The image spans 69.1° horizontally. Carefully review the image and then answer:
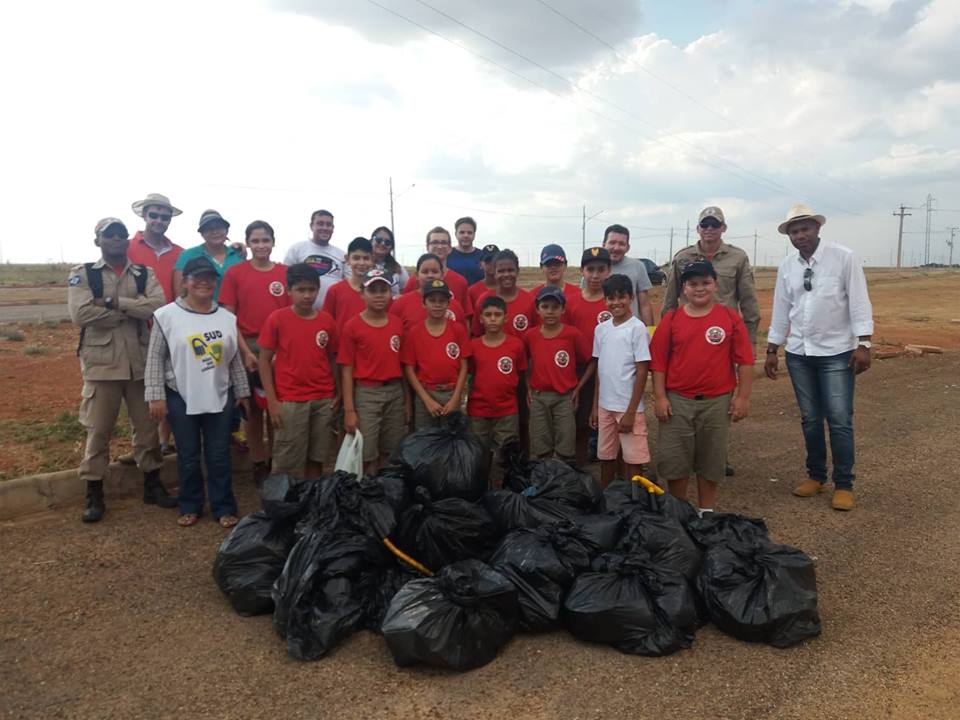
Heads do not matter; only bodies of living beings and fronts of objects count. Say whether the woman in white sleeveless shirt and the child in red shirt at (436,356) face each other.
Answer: no

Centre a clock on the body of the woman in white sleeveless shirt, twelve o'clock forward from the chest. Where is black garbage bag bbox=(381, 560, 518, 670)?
The black garbage bag is roughly at 11 o'clock from the woman in white sleeveless shirt.

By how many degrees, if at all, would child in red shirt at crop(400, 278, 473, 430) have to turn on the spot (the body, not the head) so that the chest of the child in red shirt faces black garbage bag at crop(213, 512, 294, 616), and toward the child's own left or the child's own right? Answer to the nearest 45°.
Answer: approximately 45° to the child's own right

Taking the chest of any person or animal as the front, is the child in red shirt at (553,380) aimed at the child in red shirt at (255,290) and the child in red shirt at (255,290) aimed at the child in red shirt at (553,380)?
no

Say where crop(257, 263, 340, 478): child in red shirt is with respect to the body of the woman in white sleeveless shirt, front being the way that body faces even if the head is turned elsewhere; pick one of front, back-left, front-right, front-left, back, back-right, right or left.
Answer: left

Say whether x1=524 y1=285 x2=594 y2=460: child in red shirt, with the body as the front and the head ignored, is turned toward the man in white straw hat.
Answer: no

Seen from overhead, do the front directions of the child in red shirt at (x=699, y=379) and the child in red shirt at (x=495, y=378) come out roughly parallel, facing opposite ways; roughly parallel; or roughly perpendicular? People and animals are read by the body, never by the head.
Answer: roughly parallel

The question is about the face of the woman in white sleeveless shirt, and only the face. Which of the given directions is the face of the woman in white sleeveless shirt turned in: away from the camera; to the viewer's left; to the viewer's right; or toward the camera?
toward the camera

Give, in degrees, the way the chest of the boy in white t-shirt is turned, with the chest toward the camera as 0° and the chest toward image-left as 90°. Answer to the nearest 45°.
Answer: approximately 45°

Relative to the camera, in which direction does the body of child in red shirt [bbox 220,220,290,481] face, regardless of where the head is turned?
toward the camera

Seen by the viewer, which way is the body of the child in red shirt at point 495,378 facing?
toward the camera

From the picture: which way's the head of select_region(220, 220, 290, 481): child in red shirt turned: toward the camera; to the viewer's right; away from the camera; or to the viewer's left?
toward the camera

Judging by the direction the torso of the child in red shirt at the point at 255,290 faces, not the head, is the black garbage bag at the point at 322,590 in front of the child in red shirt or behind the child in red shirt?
in front

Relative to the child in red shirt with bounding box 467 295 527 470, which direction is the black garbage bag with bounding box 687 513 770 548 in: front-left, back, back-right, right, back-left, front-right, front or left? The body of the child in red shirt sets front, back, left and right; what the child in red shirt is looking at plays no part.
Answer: front-left
